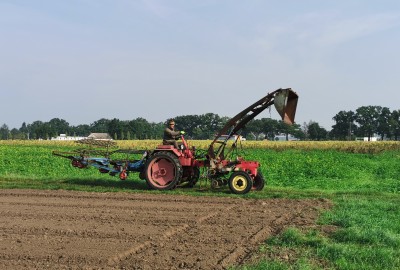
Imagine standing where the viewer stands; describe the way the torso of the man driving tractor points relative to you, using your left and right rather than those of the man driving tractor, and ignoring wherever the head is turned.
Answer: facing to the right of the viewer
